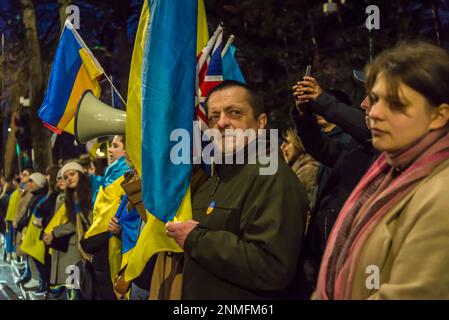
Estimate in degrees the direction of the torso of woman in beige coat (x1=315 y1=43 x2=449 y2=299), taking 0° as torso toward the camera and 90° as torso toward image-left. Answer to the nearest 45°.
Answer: approximately 45°

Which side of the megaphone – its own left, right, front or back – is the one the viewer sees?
left

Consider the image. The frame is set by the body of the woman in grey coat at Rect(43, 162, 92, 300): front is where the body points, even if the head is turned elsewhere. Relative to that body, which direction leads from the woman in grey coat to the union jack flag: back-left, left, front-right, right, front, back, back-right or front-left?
front-left

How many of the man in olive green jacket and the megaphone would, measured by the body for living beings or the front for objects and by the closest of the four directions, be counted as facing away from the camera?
0

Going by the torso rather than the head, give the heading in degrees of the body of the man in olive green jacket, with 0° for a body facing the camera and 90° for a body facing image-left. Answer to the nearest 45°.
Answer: approximately 45°

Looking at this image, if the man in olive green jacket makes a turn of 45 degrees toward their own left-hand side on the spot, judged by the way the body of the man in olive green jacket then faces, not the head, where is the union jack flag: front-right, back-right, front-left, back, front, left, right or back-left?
back

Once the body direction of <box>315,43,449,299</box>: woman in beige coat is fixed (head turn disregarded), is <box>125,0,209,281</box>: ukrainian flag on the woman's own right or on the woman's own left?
on the woman's own right
